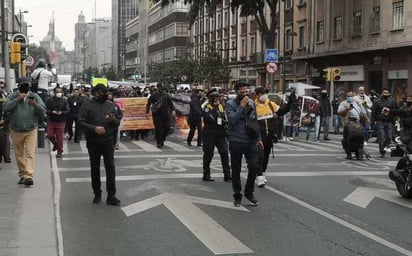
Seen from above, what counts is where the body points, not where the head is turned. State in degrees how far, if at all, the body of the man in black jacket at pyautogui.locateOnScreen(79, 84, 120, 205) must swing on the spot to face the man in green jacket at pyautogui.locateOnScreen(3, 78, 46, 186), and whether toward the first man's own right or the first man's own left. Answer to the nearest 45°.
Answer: approximately 135° to the first man's own right

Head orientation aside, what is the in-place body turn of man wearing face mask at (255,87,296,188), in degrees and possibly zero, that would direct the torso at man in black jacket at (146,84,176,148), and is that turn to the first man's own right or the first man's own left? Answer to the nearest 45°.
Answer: approximately 135° to the first man's own right

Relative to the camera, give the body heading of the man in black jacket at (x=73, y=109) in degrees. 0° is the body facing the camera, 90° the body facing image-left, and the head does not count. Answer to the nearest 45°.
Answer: approximately 0°

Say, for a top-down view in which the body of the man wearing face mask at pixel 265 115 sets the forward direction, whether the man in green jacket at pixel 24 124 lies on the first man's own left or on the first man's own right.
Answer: on the first man's own right

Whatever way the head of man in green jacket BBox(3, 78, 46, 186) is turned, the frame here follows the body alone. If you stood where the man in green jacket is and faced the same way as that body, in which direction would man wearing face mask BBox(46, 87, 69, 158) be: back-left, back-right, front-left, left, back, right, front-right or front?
back

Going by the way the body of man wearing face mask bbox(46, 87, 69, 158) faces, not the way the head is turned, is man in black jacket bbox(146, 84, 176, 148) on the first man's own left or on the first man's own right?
on the first man's own left
